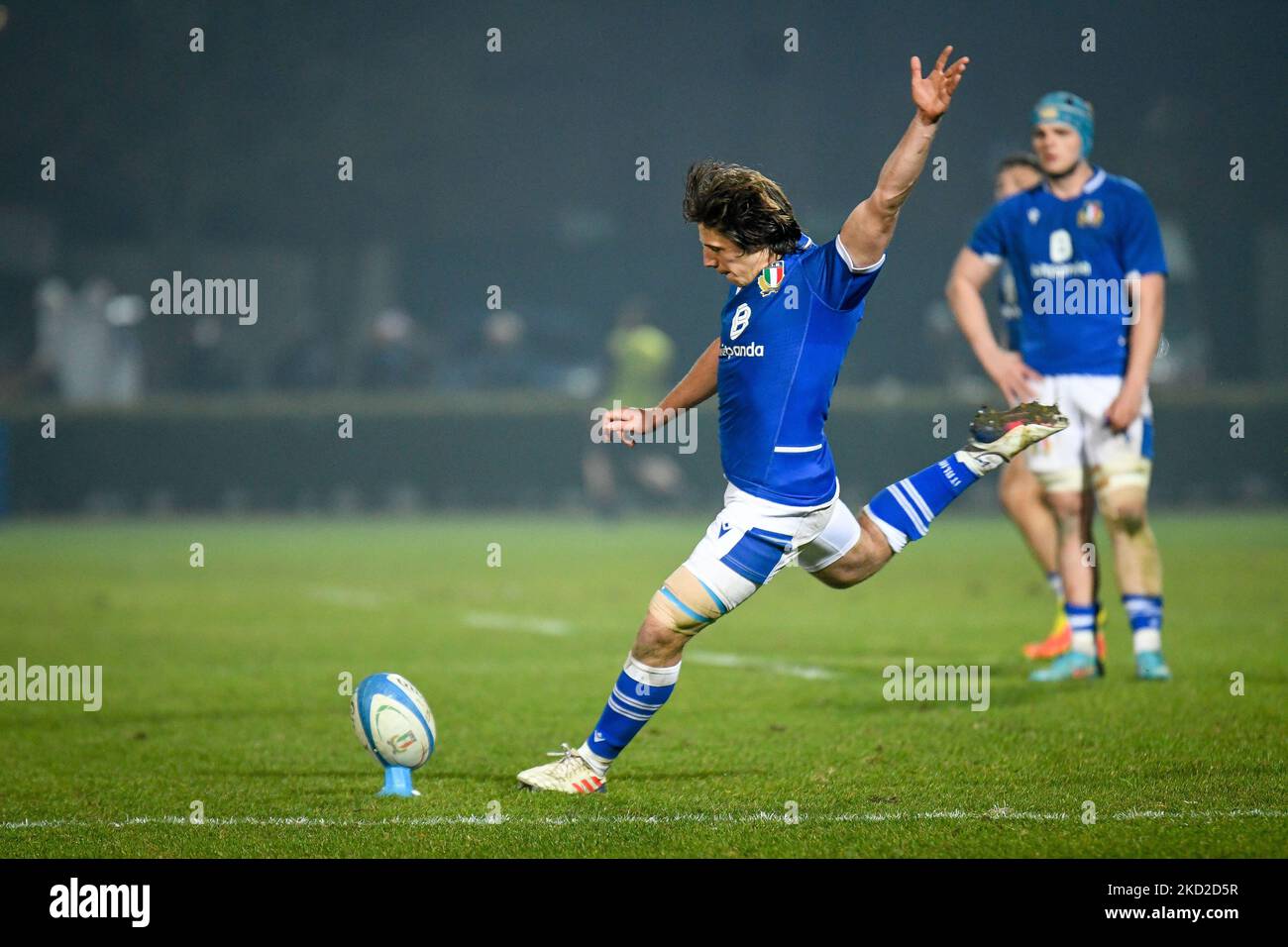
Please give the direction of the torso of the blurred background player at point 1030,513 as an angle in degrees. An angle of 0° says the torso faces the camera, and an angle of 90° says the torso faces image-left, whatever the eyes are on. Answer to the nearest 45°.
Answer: approximately 45°

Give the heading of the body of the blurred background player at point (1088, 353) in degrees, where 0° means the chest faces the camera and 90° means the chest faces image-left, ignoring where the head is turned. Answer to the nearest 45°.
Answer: approximately 45°

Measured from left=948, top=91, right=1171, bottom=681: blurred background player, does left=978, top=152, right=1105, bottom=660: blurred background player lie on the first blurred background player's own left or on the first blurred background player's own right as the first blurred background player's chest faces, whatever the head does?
on the first blurred background player's own right

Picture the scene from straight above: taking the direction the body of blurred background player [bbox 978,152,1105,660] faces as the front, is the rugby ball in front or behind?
in front

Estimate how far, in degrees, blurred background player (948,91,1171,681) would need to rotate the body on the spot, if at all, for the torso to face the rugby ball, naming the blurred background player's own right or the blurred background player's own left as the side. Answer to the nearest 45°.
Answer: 0° — they already face it

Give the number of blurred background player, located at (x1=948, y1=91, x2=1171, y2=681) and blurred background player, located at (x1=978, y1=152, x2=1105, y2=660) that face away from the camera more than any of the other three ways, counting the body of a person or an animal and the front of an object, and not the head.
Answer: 0

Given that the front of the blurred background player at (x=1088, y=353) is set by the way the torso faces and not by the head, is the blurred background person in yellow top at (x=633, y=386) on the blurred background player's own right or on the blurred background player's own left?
on the blurred background player's own right
